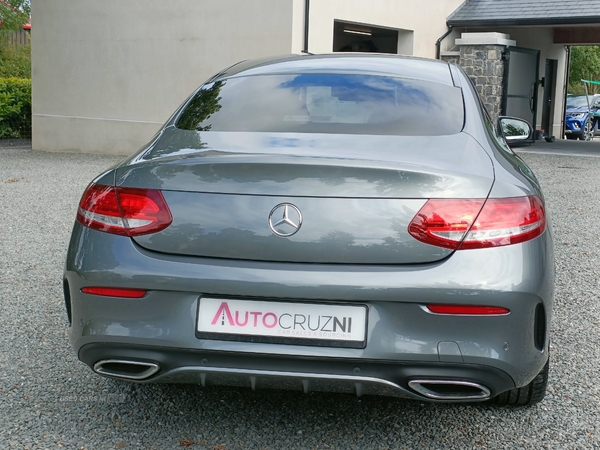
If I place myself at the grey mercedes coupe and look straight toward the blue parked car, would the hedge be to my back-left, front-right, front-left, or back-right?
front-left

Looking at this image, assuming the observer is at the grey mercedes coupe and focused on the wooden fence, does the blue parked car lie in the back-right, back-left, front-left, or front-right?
front-right

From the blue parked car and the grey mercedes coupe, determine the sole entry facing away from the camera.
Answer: the grey mercedes coupe

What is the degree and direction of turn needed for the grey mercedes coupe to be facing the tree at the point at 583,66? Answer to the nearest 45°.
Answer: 0° — it already faces it

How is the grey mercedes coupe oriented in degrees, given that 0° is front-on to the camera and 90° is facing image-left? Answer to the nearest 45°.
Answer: approximately 180°

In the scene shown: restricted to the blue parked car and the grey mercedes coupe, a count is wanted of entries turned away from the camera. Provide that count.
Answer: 1

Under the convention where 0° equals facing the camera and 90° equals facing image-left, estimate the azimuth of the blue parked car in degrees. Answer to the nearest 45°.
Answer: approximately 45°

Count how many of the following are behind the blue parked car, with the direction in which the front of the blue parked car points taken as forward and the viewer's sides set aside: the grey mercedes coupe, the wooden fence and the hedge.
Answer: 0

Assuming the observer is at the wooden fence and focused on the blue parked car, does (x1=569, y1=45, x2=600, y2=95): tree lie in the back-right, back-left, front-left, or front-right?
front-left

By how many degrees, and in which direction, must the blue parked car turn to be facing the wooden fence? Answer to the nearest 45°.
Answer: approximately 45° to its right

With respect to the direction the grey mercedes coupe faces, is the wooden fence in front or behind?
in front

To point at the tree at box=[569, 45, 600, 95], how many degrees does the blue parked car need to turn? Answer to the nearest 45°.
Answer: approximately 135° to its right

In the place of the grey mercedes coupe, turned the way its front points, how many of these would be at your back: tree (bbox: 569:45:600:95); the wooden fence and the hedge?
0

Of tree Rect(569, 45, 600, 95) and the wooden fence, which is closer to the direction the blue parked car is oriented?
the wooden fence

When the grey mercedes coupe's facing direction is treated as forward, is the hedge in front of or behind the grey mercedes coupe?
in front
